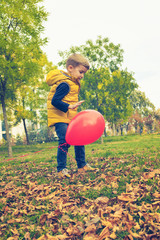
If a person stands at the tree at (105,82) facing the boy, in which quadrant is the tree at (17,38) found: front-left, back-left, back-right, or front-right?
front-right

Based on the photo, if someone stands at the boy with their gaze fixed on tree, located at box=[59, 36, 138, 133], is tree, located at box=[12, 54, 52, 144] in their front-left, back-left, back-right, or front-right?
front-left

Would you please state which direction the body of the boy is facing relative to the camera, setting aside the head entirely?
to the viewer's right

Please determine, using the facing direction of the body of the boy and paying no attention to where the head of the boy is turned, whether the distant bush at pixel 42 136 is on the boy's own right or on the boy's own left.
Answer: on the boy's own left

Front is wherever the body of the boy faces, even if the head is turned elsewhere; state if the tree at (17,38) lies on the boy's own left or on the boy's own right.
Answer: on the boy's own left

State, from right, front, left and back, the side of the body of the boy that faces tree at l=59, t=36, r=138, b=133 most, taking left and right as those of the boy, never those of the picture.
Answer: left
